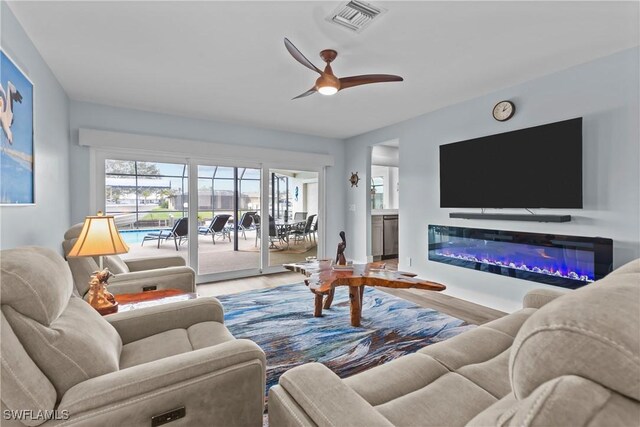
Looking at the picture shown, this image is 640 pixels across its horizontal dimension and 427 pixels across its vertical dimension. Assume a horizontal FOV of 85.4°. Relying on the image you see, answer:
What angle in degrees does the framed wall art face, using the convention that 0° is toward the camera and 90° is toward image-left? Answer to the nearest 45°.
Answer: approximately 270°

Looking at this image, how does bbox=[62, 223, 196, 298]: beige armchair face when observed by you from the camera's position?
facing to the right of the viewer

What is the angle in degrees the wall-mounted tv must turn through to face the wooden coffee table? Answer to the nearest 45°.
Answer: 0° — it already faces it

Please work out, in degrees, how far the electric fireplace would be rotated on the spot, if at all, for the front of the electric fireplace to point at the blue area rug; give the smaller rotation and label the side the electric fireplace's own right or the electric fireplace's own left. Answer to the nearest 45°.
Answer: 0° — it already faces it

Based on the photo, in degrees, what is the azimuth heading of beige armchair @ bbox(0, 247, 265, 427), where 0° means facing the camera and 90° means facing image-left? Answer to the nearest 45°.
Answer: approximately 270°

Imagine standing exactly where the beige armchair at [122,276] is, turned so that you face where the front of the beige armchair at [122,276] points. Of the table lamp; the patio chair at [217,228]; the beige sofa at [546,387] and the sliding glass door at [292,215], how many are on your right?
2

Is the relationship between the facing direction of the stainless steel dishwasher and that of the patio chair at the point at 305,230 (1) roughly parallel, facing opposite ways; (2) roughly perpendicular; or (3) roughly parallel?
roughly perpendicular

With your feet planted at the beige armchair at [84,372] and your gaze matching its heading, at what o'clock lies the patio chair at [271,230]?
The patio chair is roughly at 10 o'clock from the beige armchair.
